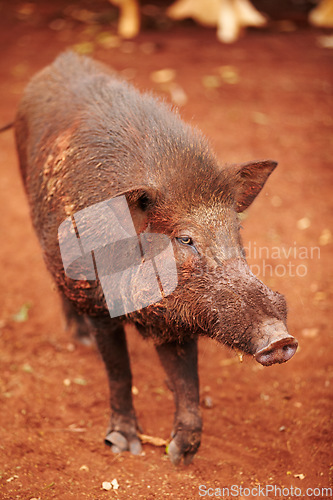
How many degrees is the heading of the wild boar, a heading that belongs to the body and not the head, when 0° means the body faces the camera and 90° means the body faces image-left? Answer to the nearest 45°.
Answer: approximately 315°
